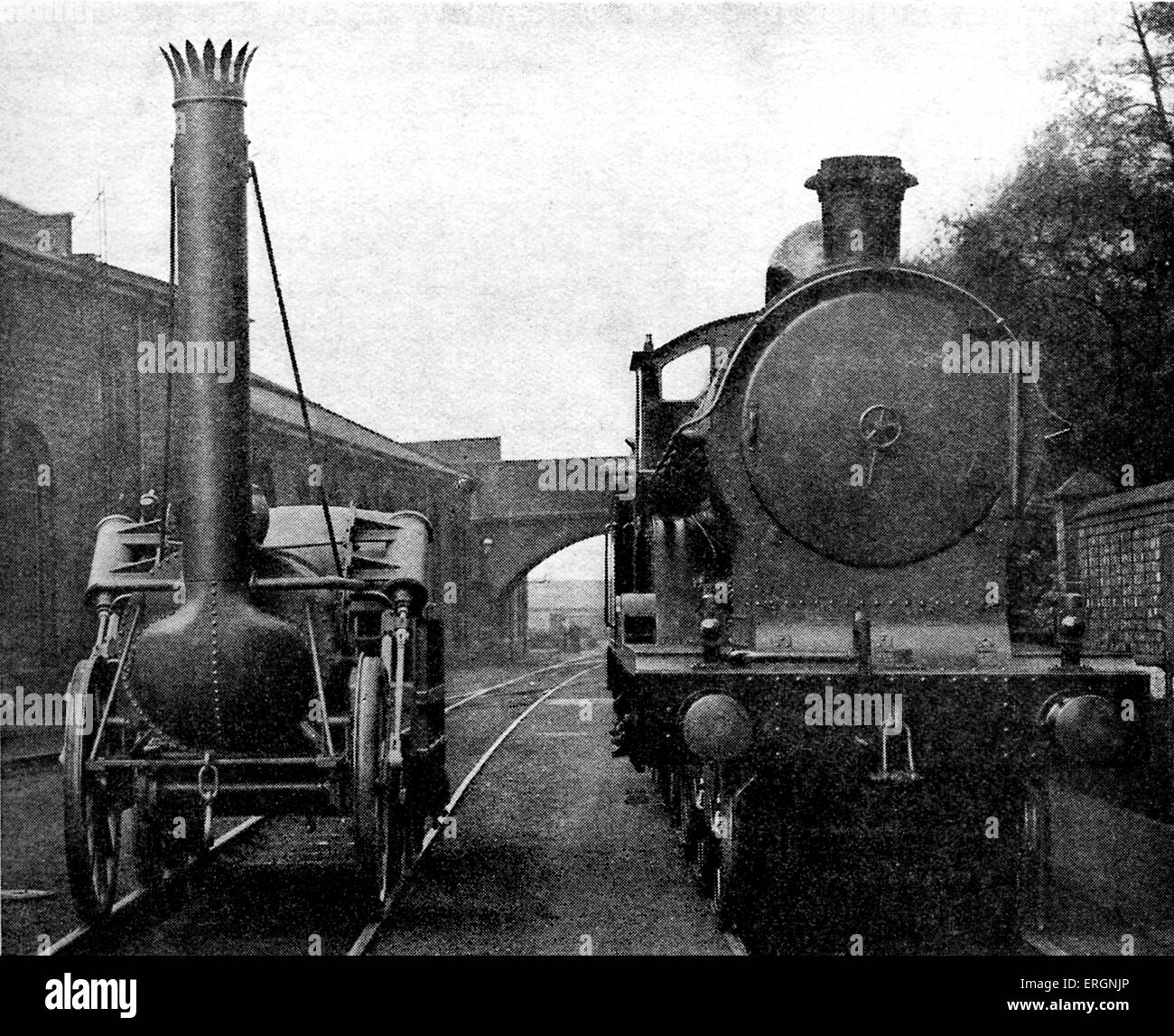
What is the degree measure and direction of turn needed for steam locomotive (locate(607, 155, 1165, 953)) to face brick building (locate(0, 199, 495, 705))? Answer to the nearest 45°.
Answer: approximately 135° to its right

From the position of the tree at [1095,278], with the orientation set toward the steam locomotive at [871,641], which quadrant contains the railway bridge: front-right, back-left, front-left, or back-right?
back-right

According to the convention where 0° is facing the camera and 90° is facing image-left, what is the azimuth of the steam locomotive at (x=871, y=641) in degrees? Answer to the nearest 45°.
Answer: approximately 0°

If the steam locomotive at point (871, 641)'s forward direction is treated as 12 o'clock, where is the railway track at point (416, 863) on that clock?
The railway track is roughly at 4 o'clock from the steam locomotive.

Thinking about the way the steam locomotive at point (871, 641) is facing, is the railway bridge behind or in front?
behind

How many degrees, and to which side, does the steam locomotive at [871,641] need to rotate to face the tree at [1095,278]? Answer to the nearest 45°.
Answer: approximately 180°

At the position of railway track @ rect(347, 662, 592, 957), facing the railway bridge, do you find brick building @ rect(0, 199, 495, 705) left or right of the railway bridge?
left
